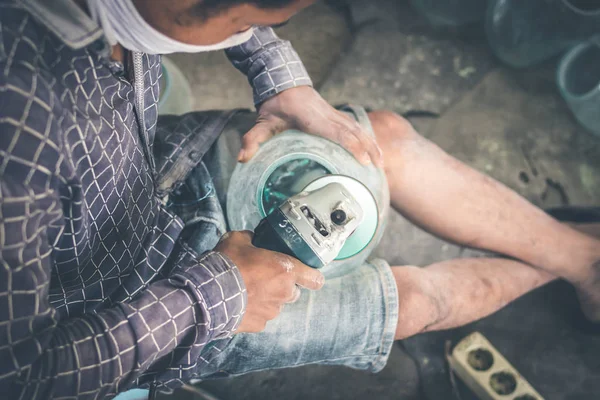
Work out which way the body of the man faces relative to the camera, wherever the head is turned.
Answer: to the viewer's right

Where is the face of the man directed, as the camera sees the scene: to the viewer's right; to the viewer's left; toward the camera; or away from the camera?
to the viewer's right
